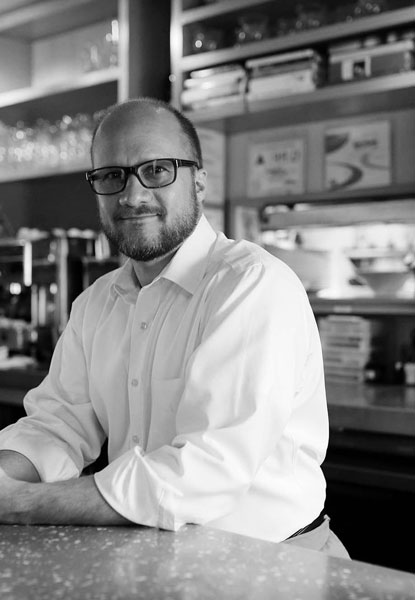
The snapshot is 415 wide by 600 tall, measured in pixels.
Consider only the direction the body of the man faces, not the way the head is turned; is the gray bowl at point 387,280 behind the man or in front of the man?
behind

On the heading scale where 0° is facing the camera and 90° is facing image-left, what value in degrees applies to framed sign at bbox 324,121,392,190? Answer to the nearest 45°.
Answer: approximately 45°

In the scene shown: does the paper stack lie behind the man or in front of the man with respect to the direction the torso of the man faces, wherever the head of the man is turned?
behind

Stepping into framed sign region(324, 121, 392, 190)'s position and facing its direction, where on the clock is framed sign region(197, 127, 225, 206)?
framed sign region(197, 127, 225, 206) is roughly at 2 o'clock from framed sign region(324, 121, 392, 190).
